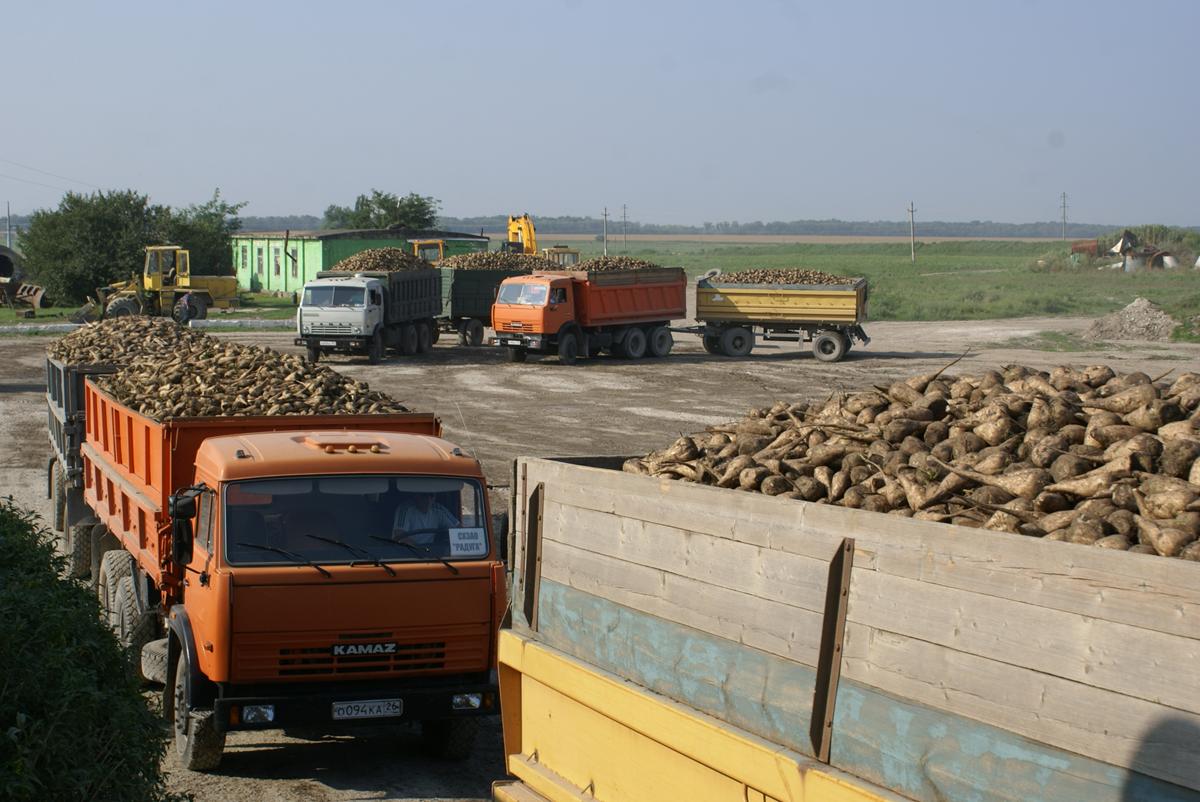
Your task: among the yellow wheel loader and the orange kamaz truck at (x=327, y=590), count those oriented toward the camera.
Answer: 1

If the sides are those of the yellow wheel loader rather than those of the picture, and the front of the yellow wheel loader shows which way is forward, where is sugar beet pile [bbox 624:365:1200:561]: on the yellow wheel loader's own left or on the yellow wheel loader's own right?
on the yellow wheel loader's own left

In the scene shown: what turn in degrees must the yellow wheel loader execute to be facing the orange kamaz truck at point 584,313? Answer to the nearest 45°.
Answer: approximately 135° to its left

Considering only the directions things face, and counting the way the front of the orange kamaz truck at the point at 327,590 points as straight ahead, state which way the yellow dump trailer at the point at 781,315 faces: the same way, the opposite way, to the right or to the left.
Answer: to the right

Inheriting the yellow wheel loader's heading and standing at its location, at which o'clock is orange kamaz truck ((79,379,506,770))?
The orange kamaz truck is roughly at 9 o'clock from the yellow wheel loader.

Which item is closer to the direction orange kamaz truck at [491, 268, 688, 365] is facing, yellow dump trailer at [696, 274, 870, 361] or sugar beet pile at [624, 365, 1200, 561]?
the sugar beet pile

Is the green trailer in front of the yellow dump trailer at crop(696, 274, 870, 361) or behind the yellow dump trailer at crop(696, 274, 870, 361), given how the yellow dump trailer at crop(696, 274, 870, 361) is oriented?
in front

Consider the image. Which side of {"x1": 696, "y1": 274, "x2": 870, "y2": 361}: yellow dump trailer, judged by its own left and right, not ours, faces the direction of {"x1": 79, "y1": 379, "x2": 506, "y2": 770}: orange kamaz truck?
left

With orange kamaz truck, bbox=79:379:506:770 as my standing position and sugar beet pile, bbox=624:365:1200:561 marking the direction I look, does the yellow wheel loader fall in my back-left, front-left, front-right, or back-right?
back-left

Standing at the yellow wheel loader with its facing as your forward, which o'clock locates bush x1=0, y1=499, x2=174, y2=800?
The bush is roughly at 9 o'clock from the yellow wheel loader.

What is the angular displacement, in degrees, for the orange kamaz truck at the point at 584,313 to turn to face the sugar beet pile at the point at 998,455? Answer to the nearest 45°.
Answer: approximately 45° to its left

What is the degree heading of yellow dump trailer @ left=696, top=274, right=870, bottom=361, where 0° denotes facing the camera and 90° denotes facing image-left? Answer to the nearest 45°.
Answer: approximately 90°

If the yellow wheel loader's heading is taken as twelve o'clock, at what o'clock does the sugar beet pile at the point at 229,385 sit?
The sugar beet pile is roughly at 9 o'clock from the yellow wheel loader.

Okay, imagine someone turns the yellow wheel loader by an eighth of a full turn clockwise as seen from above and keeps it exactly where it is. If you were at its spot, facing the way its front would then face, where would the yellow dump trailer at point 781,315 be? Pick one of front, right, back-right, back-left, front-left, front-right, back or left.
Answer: back

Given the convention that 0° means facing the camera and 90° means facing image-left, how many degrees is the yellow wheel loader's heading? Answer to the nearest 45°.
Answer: approximately 90°

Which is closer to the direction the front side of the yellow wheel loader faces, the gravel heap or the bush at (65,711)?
the bush
